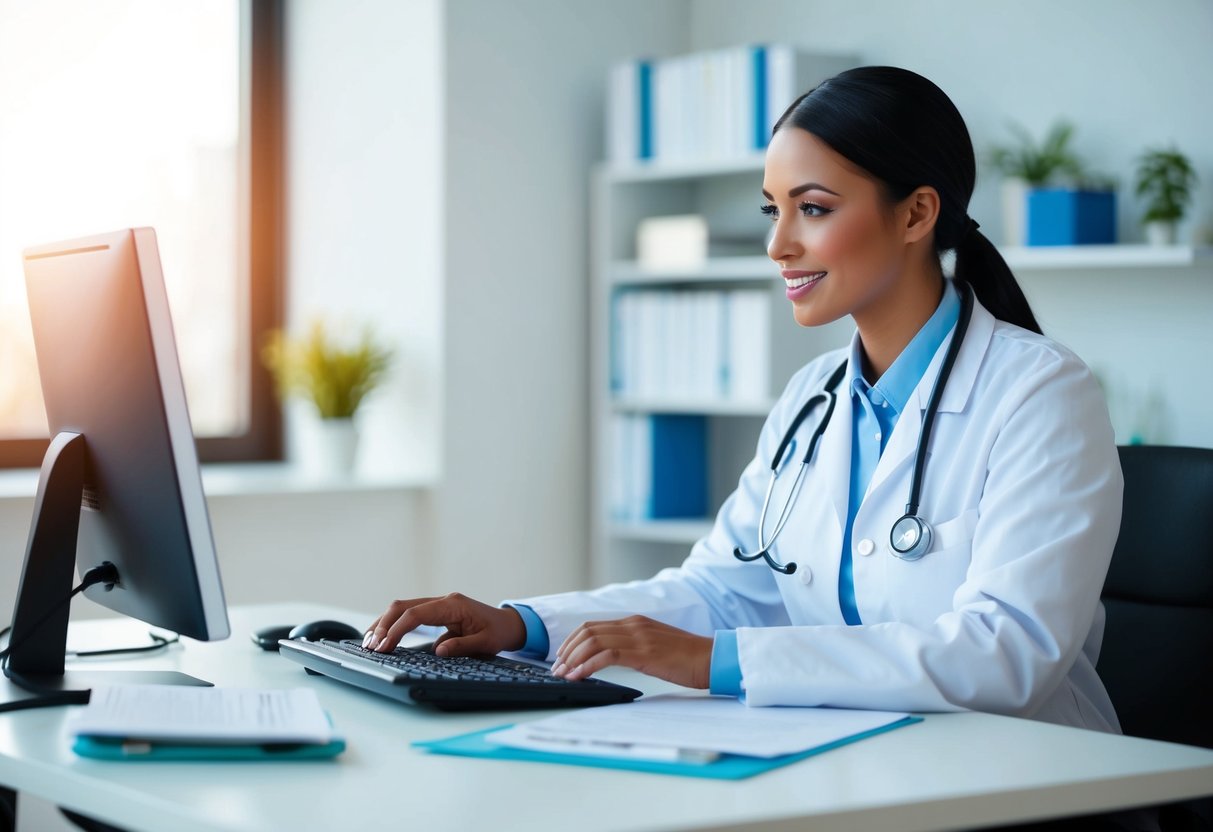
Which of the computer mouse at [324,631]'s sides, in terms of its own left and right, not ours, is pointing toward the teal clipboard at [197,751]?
left

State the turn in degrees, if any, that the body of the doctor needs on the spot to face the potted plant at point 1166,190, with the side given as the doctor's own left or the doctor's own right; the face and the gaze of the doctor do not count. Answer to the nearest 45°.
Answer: approximately 180°

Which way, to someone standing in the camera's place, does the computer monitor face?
facing away from the viewer and to the right of the viewer

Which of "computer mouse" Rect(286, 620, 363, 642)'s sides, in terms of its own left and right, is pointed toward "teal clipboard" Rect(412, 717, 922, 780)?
left

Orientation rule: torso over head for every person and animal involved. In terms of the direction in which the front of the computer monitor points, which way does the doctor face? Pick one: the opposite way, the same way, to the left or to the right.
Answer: the opposite way

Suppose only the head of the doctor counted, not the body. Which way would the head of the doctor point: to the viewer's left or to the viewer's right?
to the viewer's left

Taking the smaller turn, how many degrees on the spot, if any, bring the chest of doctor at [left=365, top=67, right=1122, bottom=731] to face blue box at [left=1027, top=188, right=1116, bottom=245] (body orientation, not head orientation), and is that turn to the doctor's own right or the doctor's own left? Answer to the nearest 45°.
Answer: approximately 135° to the doctor's own right

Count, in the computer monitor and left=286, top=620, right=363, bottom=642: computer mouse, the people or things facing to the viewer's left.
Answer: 1

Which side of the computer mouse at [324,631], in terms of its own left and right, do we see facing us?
left
